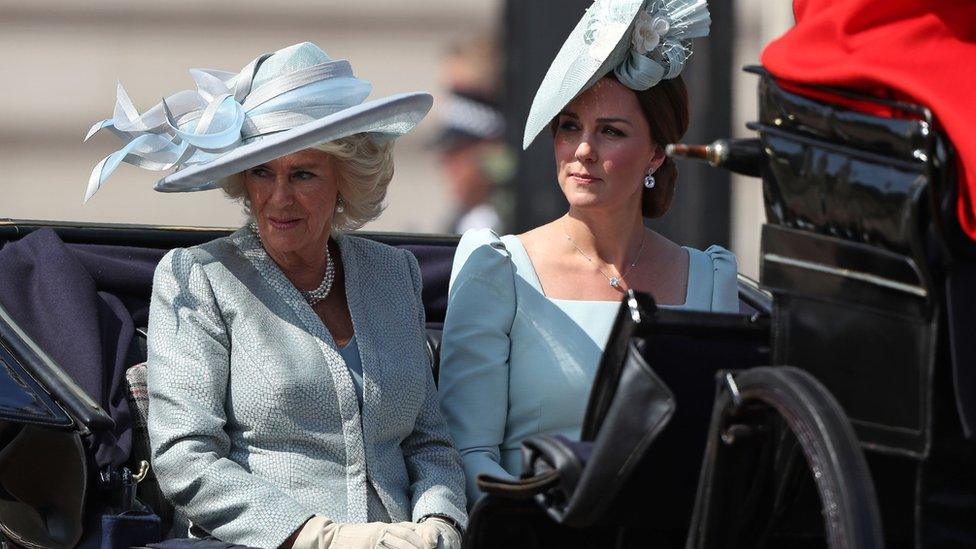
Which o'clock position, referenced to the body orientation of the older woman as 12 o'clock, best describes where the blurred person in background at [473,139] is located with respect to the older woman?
The blurred person in background is roughly at 8 o'clock from the older woman.

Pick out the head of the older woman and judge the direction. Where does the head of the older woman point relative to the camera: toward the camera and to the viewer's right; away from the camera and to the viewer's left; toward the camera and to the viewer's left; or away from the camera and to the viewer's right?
toward the camera and to the viewer's left

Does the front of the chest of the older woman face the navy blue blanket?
no

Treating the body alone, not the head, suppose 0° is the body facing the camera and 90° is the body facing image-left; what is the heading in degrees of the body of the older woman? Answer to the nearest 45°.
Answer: approximately 315°
